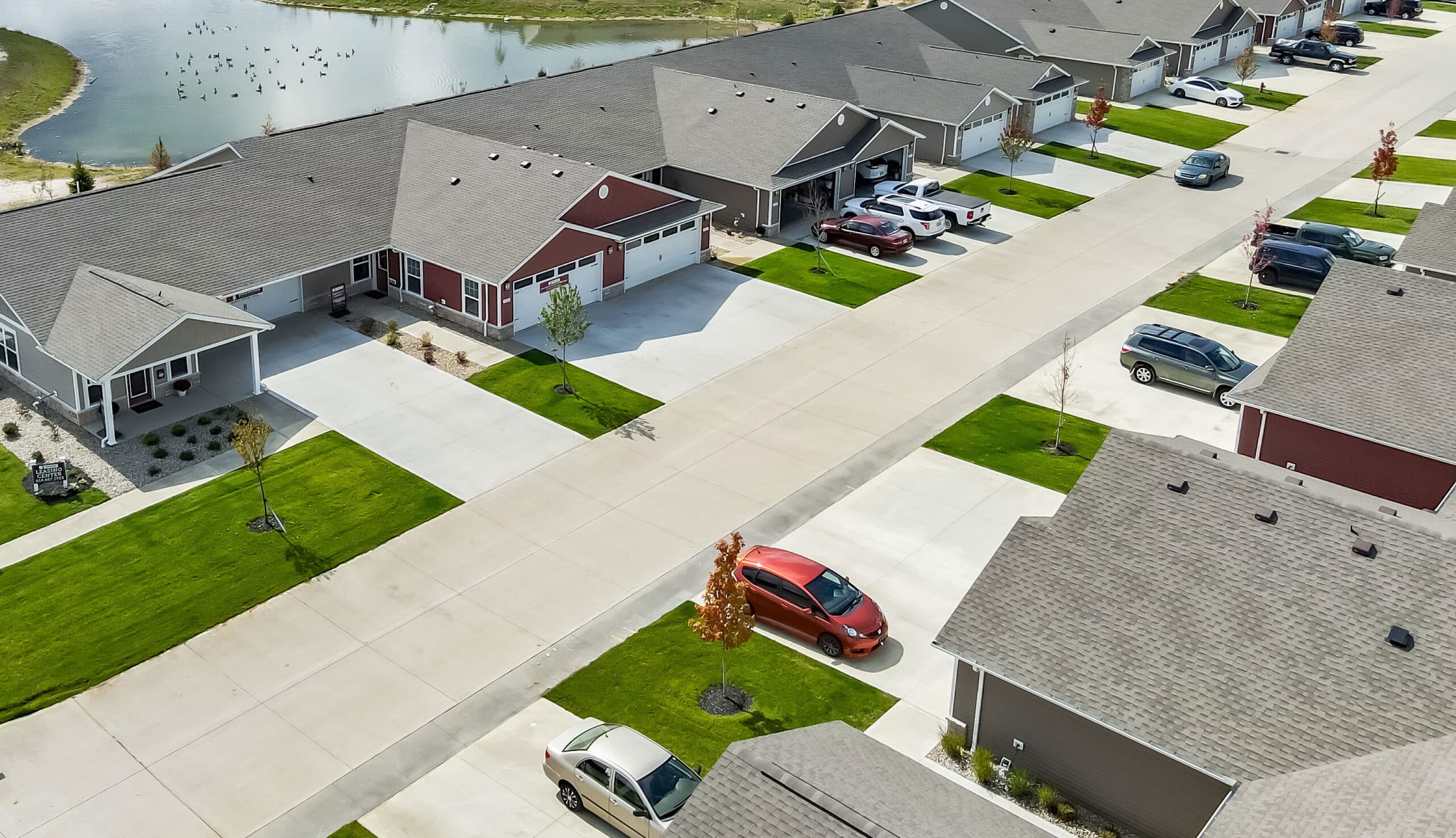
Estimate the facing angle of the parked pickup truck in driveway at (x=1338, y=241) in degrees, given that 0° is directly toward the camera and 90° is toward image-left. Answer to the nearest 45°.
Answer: approximately 315°

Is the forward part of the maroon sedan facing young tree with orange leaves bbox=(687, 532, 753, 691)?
no

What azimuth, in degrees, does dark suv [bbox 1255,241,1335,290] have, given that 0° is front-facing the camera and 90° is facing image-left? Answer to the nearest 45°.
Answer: approximately 315°

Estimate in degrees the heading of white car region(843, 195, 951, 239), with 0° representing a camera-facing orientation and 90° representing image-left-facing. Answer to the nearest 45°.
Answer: approximately 135°

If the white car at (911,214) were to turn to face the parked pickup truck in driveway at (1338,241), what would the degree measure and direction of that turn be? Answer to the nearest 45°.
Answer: approximately 135° to its right

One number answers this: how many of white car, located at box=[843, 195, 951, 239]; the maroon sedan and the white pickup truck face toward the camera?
0

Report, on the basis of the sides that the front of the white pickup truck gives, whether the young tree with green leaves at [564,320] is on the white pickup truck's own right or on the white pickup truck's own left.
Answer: on the white pickup truck's own left

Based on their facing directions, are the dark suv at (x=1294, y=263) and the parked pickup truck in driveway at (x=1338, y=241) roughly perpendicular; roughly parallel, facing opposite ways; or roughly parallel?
roughly parallel

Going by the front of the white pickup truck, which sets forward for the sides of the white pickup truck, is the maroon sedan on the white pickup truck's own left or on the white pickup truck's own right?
on the white pickup truck's own left

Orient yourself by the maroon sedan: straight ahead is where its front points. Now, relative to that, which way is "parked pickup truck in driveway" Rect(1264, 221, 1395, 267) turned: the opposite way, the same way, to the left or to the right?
the opposite way

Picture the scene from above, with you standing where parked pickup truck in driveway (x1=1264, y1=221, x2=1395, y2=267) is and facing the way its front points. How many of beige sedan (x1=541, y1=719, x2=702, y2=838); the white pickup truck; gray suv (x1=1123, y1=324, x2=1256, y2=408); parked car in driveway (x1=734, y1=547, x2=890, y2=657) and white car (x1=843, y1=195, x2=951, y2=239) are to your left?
0

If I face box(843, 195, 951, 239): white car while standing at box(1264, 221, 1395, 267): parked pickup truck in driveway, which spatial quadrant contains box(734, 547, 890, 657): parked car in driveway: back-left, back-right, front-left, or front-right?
front-left

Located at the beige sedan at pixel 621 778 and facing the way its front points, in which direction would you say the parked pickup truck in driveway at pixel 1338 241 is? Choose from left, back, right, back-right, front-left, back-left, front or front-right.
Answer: left

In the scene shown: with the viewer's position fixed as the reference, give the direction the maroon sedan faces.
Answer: facing away from the viewer and to the left of the viewer

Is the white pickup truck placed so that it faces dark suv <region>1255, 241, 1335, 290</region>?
no
